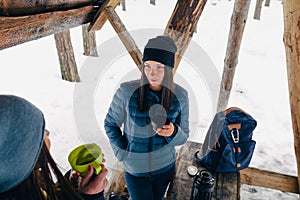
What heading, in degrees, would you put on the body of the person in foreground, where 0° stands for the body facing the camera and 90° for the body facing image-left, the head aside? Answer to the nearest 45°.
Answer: approximately 225°

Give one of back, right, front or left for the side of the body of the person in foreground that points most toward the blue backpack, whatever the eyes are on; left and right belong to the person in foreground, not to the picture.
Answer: front

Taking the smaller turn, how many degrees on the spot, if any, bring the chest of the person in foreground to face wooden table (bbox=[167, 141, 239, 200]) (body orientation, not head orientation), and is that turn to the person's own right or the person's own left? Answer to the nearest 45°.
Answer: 0° — they already face it

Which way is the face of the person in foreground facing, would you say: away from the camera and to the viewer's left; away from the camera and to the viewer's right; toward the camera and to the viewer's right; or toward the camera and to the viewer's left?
away from the camera and to the viewer's right
